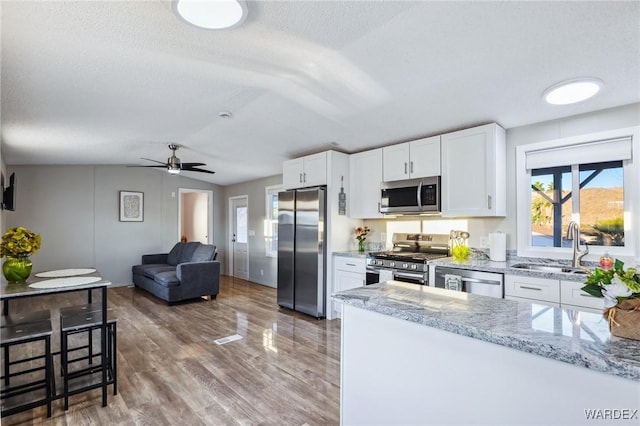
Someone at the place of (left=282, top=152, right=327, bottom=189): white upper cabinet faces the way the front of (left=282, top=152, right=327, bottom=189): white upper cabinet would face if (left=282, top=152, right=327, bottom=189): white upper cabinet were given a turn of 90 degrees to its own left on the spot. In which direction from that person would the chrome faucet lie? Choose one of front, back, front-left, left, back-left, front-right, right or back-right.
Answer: front

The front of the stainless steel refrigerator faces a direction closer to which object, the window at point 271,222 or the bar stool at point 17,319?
the bar stool

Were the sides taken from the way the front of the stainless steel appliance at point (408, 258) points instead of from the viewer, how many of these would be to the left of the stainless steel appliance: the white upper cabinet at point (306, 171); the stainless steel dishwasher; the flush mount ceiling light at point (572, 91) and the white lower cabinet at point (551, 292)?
3

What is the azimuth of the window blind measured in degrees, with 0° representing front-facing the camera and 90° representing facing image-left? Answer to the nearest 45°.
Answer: approximately 45°

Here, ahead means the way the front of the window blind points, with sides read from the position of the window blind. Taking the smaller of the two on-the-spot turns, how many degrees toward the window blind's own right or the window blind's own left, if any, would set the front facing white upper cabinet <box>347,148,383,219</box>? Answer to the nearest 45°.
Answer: approximately 45° to the window blind's own right

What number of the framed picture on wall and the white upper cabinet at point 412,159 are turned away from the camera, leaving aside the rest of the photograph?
0

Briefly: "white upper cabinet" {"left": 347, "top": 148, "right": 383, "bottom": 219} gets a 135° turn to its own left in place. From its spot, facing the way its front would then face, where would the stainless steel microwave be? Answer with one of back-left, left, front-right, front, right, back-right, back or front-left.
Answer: front-right
